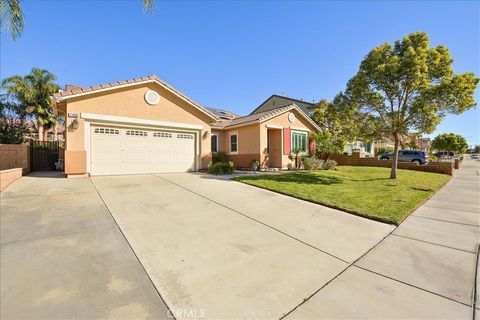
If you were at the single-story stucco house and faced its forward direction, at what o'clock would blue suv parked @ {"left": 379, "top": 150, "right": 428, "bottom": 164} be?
The blue suv parked is roughly at 10 o'clock from the single-story stucco house.

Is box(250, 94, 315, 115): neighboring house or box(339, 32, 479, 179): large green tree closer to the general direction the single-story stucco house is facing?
the large green tree

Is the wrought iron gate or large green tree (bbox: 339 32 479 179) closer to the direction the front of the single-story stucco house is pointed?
the large green tree

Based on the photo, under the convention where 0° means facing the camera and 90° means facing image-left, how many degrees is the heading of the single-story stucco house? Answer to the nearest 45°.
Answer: approximately 315°

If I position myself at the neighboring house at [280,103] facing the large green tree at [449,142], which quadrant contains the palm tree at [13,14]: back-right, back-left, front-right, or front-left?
back-right

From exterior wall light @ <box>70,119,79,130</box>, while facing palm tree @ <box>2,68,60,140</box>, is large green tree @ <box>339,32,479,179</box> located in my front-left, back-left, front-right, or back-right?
back-right
